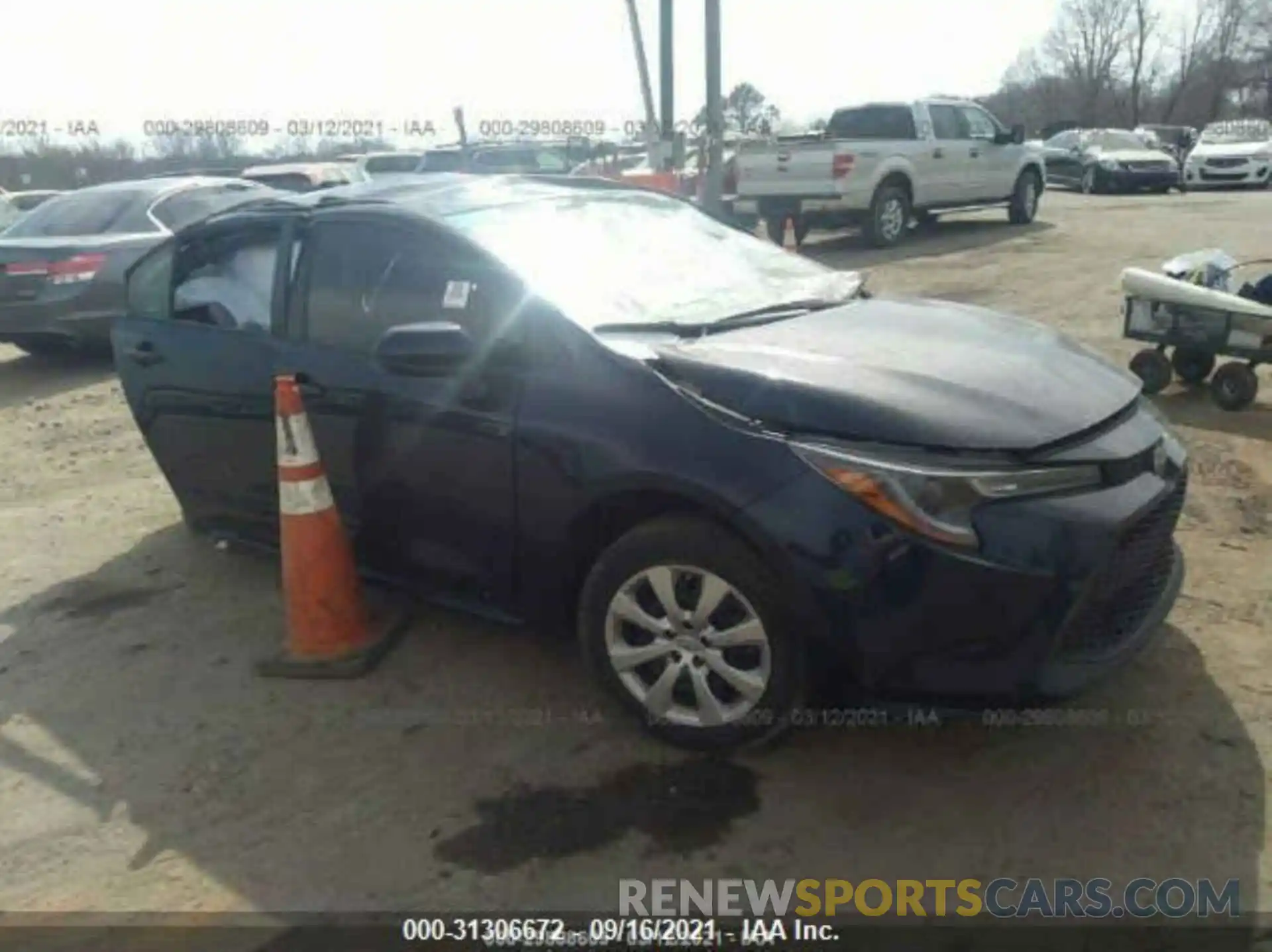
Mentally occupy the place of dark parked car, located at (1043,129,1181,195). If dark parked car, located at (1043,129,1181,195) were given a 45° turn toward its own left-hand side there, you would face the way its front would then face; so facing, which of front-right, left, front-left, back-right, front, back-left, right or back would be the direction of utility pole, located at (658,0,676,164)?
back-right

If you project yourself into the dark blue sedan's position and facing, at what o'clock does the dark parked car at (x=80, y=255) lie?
The dark parked car is roughly at 6 o'clock from the dark blue sedan.

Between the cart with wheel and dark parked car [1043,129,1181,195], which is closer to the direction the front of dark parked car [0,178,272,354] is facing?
the dark parked car

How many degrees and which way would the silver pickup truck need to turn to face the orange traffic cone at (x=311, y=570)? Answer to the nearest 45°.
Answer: approximately 135° to its right

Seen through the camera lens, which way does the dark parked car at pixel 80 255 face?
facing away from the viewer and to the right of the viewer

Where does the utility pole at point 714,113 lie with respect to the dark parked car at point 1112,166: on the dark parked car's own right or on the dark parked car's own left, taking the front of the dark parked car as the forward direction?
on the dark parked car's own right

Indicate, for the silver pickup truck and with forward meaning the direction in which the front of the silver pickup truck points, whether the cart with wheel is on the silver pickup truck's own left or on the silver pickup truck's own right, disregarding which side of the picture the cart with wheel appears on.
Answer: on the silver pickup truck's own right

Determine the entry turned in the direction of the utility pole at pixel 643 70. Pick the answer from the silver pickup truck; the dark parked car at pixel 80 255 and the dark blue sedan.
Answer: the dark parked car

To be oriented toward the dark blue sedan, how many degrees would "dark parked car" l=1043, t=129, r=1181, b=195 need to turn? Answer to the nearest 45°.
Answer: approximately 45° to its right

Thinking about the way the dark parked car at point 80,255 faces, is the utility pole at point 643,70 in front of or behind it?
in front

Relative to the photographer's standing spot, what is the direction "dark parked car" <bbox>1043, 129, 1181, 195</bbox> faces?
facing the viewer and to the right of the viewer

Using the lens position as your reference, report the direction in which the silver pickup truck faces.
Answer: facing away from the viewer and to the right of the viewer

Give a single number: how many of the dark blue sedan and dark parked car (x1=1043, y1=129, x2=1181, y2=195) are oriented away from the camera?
0

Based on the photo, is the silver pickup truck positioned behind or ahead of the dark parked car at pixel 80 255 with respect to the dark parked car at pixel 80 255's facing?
ahead

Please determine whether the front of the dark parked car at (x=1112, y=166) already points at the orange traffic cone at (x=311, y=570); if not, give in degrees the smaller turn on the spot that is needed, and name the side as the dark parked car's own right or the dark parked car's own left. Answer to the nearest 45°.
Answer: approximately 45° to the dark parked car's own right

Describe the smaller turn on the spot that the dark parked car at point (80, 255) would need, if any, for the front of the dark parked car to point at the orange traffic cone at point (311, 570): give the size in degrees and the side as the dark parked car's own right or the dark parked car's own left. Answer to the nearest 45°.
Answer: approximately 135° to the dark parked car's own right
